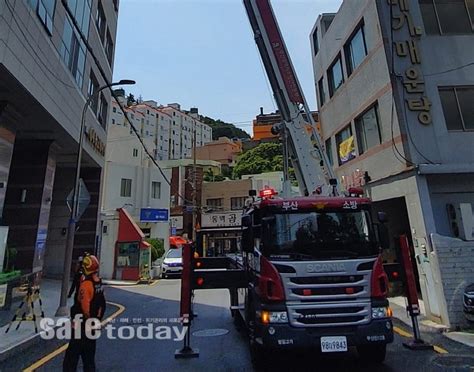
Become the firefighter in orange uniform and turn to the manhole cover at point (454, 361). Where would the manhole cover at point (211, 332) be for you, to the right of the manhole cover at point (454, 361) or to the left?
left

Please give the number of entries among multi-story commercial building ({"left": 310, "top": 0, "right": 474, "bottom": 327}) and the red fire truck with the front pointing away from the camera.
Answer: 0

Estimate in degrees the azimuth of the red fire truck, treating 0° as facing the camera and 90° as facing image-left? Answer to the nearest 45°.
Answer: approximately 0°

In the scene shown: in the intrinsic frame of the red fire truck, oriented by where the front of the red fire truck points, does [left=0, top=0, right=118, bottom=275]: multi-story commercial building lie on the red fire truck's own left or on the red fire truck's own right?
on the red fire truck's own right

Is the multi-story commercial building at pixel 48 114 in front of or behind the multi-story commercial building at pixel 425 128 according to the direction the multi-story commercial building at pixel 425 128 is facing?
in front

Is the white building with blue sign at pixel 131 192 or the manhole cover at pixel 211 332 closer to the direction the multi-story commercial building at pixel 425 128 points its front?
the manhole cover

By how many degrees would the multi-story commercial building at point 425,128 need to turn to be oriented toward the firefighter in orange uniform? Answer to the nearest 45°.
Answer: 0° — it already faces them

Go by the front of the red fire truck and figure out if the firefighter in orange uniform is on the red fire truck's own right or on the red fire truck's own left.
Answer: on the red fire truck's own right

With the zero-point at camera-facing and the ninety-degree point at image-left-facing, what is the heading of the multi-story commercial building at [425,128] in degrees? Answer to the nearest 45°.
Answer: approximately 45°

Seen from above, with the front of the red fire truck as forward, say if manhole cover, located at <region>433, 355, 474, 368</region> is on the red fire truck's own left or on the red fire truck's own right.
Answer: on the red fire truck's own left

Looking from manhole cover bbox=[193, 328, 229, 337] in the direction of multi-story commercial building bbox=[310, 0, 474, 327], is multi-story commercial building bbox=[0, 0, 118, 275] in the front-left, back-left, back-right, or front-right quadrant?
back-left
